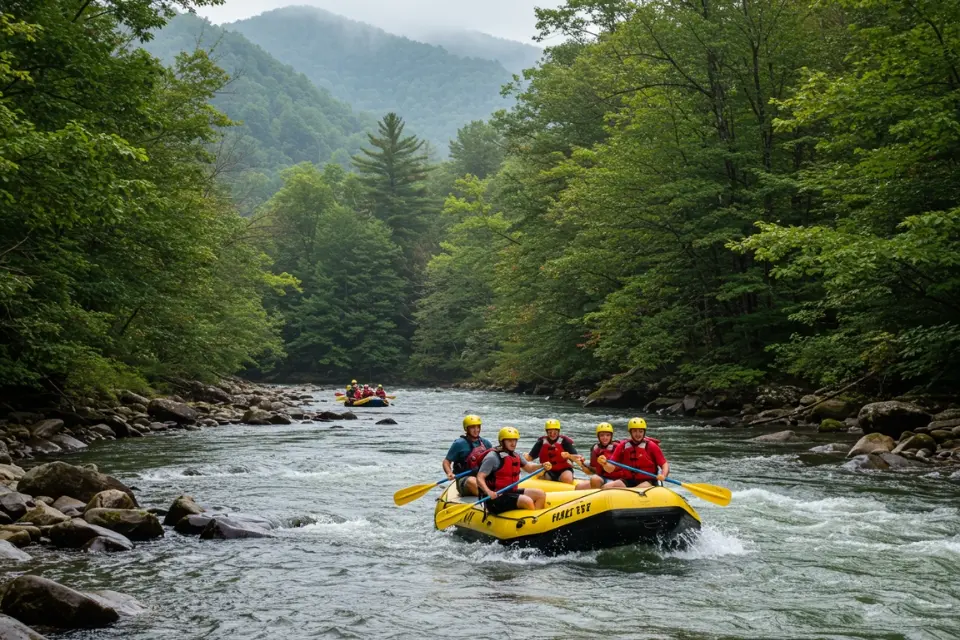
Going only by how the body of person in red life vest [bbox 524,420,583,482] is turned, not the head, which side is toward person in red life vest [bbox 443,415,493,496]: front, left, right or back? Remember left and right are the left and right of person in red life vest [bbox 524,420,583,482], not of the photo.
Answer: right

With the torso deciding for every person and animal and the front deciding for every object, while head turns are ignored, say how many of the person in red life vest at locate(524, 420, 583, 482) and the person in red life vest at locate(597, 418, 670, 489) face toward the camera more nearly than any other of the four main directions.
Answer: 2

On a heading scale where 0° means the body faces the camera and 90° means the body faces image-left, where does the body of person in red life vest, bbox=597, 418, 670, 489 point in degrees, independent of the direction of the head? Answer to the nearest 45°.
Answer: approximately 0°

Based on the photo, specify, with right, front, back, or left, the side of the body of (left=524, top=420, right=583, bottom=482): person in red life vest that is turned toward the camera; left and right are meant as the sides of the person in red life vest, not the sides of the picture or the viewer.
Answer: front

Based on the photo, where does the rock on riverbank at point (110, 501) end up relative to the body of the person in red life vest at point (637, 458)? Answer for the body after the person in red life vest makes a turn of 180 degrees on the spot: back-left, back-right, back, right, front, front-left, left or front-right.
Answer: left

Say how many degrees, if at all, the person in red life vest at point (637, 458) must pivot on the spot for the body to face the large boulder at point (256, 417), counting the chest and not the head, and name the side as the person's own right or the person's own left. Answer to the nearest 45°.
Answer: approximately 135° to the person's own right

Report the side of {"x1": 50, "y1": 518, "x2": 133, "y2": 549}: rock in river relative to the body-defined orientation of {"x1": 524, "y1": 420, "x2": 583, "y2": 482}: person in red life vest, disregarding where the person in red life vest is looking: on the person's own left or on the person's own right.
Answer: on the person's own right

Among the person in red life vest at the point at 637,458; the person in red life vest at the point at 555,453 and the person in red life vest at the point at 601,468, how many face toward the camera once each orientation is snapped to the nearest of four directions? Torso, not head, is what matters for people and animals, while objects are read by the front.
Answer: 3

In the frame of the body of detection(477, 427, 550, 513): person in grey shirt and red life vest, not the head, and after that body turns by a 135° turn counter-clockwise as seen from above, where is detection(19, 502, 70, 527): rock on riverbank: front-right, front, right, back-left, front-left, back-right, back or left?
left

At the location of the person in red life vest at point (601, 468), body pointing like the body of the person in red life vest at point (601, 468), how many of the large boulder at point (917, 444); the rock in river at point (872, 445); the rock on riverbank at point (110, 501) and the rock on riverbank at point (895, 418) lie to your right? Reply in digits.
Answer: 1

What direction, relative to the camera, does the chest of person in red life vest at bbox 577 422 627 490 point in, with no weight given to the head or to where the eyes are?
toward the camera

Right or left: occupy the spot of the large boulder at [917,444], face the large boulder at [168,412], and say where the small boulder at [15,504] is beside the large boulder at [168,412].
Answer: left

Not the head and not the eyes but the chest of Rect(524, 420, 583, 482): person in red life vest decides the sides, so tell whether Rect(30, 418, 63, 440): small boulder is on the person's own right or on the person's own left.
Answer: on the person's own right

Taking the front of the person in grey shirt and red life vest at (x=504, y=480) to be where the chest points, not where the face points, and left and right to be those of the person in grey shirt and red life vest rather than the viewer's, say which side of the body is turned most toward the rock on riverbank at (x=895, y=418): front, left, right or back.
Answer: left

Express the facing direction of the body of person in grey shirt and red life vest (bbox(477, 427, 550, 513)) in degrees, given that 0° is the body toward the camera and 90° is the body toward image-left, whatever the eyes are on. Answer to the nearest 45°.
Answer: approximately 315°

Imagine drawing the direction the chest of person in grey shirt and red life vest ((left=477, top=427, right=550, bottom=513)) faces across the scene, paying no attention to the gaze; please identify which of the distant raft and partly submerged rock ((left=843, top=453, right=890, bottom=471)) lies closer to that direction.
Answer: the partly submerged rock
